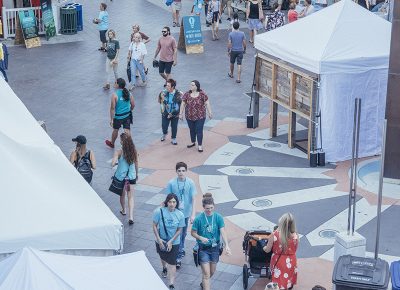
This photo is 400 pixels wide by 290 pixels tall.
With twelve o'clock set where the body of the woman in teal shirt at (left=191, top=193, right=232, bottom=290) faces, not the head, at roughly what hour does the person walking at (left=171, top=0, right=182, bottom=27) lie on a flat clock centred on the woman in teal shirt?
The person walking is roughly at 6 o'clock from the woman in teal shirt.

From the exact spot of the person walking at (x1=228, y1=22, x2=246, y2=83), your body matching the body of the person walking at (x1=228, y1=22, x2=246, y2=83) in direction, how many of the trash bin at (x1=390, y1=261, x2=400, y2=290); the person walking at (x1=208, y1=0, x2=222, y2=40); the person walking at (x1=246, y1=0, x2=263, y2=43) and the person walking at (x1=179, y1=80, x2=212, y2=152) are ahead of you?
2

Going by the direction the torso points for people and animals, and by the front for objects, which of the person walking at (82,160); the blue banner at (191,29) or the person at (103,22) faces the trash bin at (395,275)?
the blue banner

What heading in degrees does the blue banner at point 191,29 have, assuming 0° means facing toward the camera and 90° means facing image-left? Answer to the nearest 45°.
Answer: approximately 0°

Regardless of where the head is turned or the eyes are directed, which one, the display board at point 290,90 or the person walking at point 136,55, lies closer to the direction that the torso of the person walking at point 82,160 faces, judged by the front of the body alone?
the person walking
